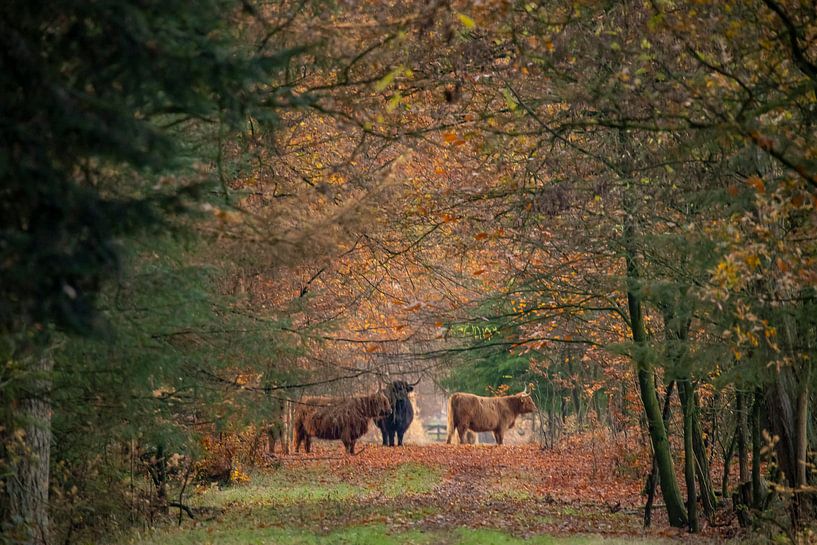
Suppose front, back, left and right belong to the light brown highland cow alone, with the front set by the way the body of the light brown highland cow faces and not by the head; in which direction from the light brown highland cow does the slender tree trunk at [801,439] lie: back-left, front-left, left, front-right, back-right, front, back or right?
right

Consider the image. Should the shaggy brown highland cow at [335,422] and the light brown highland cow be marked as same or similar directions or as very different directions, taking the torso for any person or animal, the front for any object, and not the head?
same or similar directions

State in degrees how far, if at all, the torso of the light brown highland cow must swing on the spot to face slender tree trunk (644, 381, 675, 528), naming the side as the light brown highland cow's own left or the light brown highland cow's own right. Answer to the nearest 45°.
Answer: approximately 90° to the light brown highland cow's own right

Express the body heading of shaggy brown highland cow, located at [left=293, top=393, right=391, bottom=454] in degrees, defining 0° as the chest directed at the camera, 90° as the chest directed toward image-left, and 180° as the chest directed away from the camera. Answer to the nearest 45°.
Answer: approximately 270°

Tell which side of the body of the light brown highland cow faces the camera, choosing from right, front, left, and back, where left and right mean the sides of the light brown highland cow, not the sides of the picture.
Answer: right

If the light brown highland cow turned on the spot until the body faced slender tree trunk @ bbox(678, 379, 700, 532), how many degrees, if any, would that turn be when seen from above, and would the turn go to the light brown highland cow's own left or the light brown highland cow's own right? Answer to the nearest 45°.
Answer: approximately 90° to the light brown highland cow's own right

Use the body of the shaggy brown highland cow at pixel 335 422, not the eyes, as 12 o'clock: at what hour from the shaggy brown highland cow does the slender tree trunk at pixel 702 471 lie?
The slender tree trunk is roughly at 2 o'clock from the shaggy brown highland cow.

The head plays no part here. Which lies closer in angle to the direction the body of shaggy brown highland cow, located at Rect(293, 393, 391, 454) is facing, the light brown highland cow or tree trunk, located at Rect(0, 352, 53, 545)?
the light brown highland cow

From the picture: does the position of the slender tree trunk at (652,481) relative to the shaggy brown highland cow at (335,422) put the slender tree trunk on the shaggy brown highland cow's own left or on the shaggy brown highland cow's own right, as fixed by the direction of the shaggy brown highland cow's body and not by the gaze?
on the shaggy brown highland cow's own right

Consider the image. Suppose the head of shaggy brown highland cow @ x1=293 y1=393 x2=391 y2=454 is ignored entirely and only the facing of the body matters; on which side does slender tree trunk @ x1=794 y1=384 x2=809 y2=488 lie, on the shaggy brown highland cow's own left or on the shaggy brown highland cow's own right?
on the shaggy brown highland cow's own right

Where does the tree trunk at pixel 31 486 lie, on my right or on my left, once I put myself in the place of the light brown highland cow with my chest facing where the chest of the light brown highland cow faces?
on my right

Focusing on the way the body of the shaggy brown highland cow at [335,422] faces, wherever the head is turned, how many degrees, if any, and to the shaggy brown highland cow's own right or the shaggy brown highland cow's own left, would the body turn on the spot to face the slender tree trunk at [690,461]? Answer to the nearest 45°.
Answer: approximately 90° to the shaggy brown highland cow's own right

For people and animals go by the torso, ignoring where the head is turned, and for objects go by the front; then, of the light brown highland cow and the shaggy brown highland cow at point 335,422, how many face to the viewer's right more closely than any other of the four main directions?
2

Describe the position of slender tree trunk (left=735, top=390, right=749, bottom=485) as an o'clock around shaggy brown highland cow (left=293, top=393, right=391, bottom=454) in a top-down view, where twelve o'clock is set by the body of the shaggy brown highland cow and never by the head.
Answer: The slender tree trunk is roughly at 2 o'clock from the shaggy brown highland cow.
